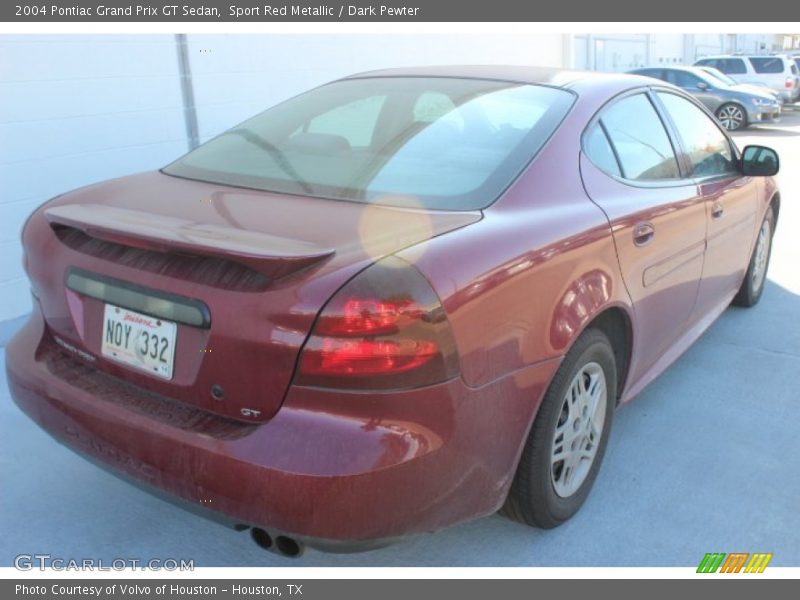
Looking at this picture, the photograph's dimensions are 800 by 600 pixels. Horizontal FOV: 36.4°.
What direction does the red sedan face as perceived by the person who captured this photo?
facing away from the viewer and to the right of the viewer

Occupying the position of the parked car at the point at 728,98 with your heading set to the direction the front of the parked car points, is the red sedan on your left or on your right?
on your right

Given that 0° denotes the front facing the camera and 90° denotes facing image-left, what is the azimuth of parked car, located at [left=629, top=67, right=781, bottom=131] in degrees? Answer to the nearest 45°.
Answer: approximately 315°
